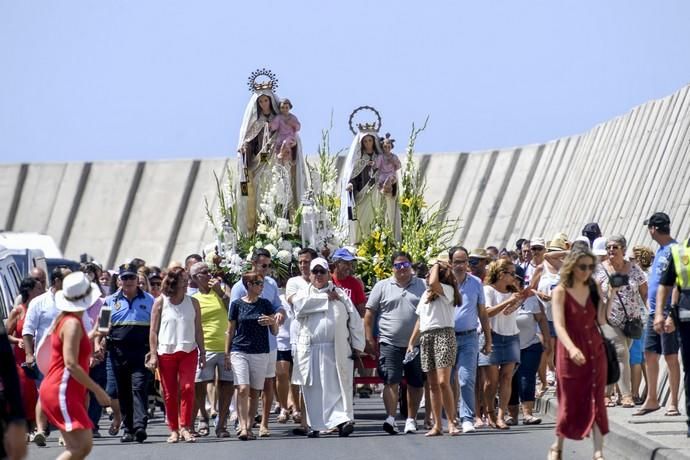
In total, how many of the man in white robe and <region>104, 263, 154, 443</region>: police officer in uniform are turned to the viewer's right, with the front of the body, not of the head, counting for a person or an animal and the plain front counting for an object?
0

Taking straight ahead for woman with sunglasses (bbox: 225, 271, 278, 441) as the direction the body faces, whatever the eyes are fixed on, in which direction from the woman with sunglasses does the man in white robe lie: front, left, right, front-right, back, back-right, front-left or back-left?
left

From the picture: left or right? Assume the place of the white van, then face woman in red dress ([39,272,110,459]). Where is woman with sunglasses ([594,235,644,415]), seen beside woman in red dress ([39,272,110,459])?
left

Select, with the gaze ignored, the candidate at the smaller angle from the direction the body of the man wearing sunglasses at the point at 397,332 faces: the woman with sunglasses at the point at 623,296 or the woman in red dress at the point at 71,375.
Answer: the woman in red dress

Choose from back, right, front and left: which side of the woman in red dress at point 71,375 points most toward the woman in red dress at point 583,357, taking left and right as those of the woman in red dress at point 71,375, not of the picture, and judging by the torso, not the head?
front
